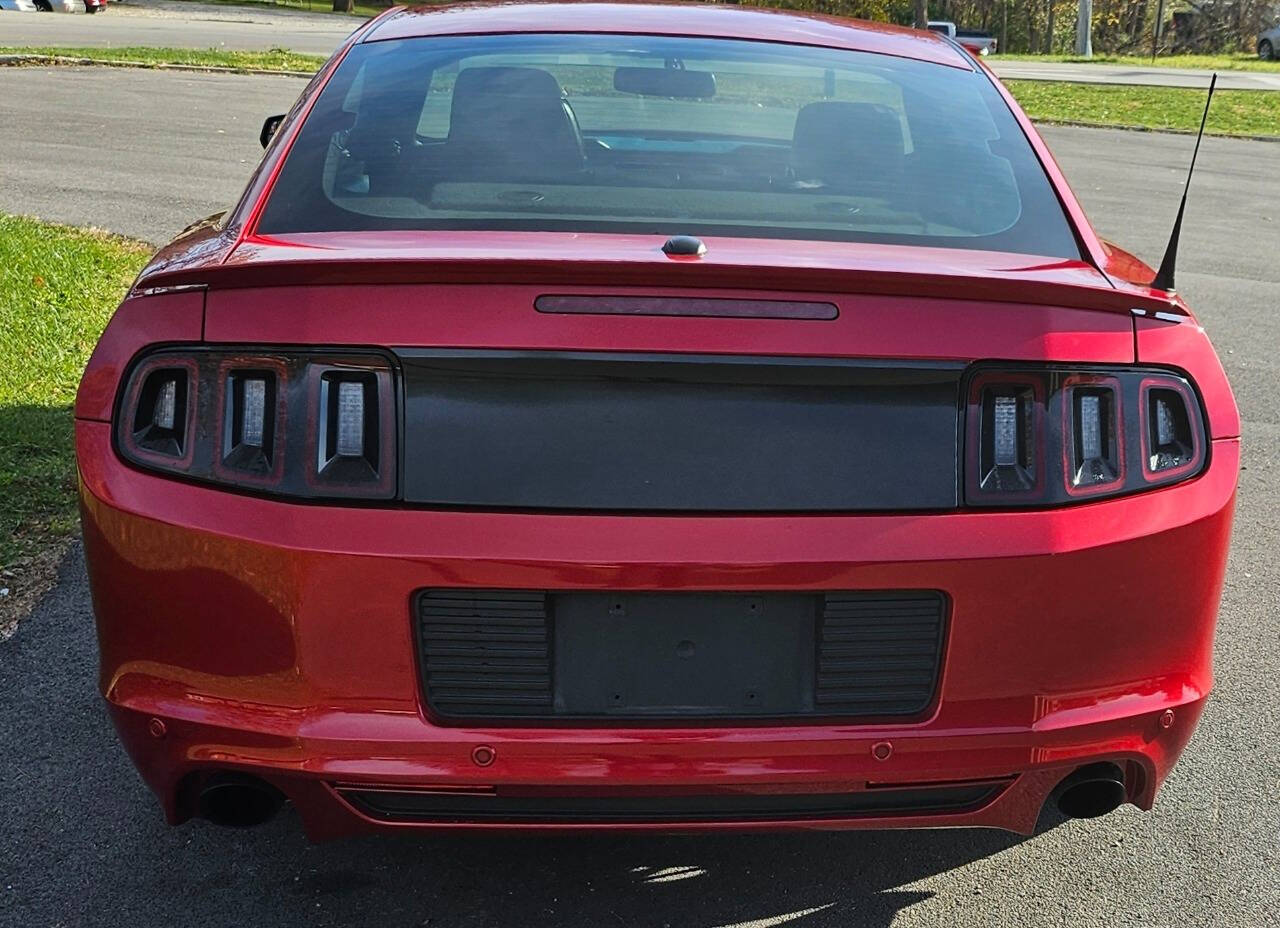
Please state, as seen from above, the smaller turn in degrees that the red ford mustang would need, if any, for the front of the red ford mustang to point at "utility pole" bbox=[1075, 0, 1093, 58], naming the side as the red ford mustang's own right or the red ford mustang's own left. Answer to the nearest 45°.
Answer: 0° — it already faces it

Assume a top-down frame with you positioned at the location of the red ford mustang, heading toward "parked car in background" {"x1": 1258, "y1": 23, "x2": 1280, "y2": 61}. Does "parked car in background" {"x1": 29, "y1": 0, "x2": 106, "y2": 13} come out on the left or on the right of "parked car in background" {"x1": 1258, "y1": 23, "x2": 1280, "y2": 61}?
left

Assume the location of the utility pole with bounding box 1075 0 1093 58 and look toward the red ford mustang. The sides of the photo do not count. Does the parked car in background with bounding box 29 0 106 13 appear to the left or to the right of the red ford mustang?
right

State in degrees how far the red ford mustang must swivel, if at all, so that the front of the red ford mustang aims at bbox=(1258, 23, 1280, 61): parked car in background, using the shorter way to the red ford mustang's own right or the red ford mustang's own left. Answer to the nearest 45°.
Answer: approximately 45° to the red ford mustang's own right

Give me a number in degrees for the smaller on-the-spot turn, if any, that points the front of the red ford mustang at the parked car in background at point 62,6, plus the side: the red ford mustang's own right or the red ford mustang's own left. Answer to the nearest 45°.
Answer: approximately 45° to the red ford mustang's own left

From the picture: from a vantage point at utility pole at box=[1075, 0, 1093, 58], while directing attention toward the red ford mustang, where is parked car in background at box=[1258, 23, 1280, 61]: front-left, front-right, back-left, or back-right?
back-left

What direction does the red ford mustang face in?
away from the camera
